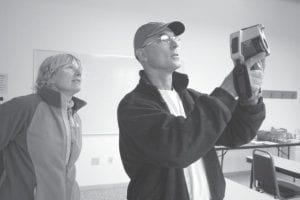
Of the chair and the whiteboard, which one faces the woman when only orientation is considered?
the whiteboard

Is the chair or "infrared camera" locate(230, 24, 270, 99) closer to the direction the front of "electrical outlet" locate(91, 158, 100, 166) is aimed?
the infrared camera

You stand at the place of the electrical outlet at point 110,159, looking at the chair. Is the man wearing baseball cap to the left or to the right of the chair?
right

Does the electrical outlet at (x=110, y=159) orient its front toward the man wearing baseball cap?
yes

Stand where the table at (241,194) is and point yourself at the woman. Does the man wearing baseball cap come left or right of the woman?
left

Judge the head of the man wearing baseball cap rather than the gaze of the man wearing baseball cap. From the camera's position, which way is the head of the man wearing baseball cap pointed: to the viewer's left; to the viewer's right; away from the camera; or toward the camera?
to the viewer's right

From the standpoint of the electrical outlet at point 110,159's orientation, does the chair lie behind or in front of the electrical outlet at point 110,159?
in front

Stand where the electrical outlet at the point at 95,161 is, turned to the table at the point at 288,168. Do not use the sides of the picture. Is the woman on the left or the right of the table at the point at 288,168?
right
